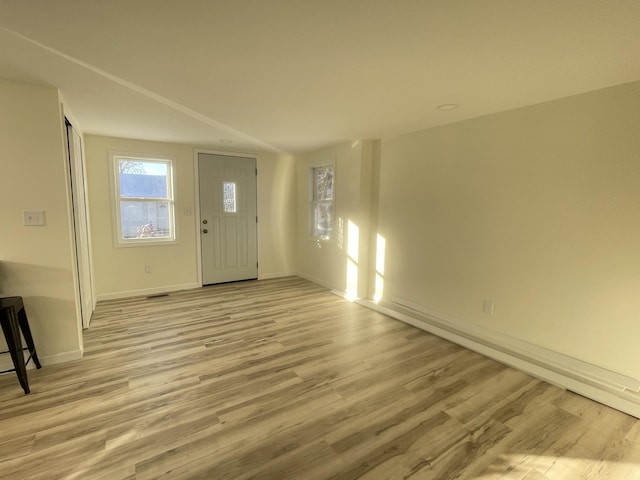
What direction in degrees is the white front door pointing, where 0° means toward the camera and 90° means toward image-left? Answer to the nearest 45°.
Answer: approximately 0°

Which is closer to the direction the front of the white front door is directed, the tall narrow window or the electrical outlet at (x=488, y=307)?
the electrical outlet

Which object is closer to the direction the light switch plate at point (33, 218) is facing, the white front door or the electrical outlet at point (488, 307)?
the electrical outlet

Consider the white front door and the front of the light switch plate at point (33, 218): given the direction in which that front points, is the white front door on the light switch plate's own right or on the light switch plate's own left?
on the light switch plate's own left

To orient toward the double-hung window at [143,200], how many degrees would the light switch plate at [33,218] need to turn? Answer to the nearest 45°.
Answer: approximately 135° to its left

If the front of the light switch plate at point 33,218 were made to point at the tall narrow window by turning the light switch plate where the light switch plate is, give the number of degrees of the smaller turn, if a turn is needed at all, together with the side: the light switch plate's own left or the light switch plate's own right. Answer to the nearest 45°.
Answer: approximately 90° to the light switch plate's own left

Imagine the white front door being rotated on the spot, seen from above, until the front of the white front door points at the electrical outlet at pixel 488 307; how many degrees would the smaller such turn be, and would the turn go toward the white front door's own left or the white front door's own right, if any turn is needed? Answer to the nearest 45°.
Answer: approximately 45° to the white front door's own left

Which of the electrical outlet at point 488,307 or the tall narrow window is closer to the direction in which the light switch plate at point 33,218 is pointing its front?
the electrical outlet

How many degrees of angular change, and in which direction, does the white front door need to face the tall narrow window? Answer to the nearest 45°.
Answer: approximately 90° to its left

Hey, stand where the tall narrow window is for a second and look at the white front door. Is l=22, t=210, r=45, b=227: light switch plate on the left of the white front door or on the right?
left

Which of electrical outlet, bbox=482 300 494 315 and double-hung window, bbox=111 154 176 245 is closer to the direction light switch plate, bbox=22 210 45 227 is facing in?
the electrical outlet

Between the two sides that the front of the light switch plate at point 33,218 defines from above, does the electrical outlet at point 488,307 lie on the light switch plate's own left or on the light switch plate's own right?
on the light switch plate's own left

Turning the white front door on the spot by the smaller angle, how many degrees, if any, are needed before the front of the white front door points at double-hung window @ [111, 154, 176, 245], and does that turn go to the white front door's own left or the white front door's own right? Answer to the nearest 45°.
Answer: approximately 90° to the white front door's own right
